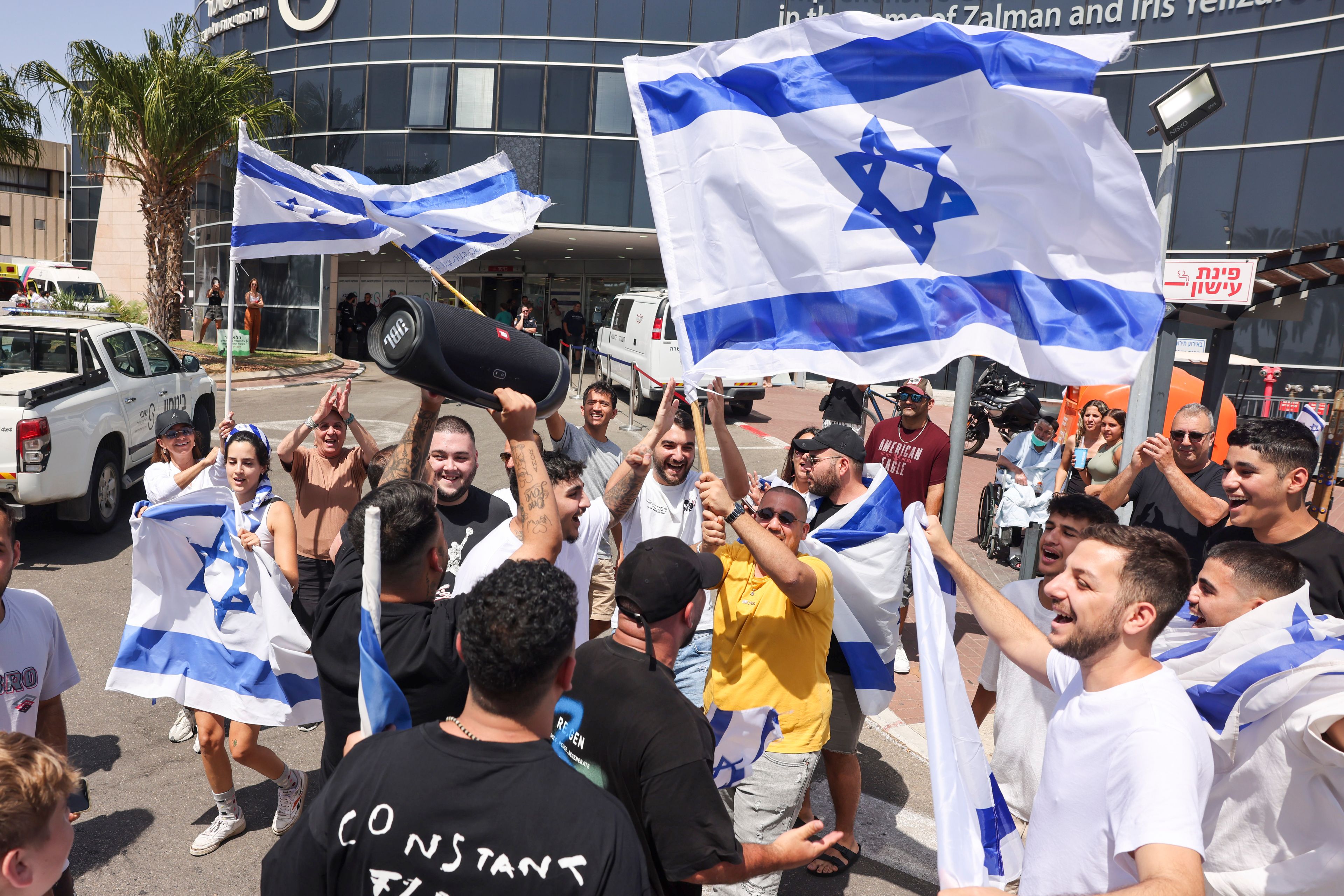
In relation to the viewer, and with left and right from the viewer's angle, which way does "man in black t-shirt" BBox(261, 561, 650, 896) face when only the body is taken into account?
facing away from the viewer

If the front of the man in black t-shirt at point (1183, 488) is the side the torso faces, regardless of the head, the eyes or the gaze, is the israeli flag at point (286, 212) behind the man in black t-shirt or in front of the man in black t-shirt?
in front

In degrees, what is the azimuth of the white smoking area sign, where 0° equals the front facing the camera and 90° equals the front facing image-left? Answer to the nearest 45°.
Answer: approximately 0°

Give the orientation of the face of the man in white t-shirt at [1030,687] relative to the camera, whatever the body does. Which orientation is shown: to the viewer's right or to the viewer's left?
to the viewer's left

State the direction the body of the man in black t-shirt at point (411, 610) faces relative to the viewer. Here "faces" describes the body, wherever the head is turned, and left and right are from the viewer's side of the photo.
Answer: facing away from the viewer and to the right of the viewer

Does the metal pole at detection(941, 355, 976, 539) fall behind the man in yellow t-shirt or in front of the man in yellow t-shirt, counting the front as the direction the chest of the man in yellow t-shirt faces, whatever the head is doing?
behind

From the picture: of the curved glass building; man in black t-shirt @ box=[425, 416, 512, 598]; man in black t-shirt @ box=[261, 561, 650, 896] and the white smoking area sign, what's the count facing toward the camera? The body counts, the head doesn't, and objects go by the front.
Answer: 3

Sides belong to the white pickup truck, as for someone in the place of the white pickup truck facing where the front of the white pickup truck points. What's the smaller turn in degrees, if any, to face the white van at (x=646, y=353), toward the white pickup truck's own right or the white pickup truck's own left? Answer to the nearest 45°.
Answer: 0° — it already faces it

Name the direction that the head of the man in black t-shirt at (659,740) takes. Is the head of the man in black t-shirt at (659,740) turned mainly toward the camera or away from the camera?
away from the camera

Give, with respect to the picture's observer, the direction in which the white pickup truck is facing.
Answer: facing away from the viewer and to the right of the viewer
